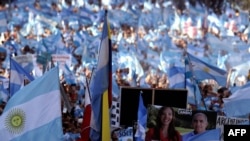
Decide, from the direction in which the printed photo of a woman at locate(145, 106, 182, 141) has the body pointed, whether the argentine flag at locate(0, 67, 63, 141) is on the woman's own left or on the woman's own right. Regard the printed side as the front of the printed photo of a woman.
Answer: on the woman's own right

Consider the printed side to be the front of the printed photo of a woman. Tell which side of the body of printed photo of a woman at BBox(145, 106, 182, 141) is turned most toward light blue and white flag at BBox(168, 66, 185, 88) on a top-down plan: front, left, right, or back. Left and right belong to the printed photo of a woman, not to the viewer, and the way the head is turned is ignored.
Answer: back

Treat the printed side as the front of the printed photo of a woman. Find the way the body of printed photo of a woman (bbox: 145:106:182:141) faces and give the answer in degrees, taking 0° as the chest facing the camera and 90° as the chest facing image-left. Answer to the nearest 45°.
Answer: approximately 0°

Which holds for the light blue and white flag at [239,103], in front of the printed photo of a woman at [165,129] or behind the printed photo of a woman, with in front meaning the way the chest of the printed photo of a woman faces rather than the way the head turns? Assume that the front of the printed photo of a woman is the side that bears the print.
behind

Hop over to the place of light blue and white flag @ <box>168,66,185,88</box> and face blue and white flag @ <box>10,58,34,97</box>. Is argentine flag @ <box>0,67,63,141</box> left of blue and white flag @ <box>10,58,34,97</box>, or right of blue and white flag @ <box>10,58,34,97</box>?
left
